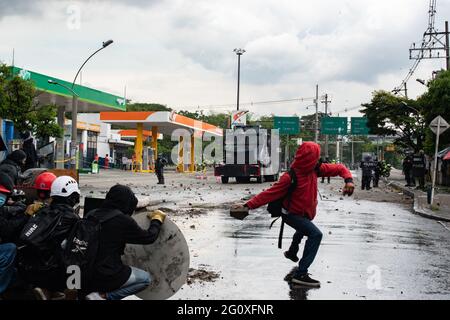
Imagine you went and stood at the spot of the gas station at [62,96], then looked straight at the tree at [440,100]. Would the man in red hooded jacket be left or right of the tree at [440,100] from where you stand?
right

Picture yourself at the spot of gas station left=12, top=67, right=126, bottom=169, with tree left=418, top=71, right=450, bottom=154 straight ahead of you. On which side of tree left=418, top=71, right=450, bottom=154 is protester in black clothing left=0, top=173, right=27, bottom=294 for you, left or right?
right

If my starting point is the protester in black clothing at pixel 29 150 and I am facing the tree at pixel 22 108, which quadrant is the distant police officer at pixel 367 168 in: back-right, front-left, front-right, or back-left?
front-right

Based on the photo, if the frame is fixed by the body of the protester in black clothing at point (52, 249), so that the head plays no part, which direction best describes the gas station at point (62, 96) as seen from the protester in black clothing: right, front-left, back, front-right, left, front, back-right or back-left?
front-left

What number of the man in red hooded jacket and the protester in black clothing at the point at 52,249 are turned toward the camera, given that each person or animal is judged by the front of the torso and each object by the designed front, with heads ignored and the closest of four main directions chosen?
0

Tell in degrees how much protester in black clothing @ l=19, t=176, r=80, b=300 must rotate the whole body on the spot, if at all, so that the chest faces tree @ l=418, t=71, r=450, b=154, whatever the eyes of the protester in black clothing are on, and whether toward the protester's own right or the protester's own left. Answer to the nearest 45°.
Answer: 0° — they already face it

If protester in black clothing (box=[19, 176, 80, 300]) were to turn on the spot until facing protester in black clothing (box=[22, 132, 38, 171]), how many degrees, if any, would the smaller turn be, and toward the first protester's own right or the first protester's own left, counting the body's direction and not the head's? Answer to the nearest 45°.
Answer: approximately 45° to the first protester's own left

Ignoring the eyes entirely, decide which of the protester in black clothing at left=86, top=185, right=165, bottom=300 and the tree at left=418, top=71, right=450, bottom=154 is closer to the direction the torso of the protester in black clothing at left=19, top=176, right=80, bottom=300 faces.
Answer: the tree

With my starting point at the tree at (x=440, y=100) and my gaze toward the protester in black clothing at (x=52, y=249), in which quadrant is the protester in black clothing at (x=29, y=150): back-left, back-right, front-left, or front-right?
front-right

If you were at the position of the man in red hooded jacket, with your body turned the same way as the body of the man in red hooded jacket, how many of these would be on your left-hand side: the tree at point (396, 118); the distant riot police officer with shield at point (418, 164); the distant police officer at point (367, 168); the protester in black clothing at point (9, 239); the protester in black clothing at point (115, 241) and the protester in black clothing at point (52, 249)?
3

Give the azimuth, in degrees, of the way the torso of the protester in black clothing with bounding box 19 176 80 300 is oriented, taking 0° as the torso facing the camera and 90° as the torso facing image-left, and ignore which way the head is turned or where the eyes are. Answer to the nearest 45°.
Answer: approximately 225°

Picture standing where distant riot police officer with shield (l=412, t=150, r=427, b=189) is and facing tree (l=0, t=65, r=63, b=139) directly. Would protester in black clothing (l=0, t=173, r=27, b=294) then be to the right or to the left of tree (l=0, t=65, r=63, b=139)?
left
